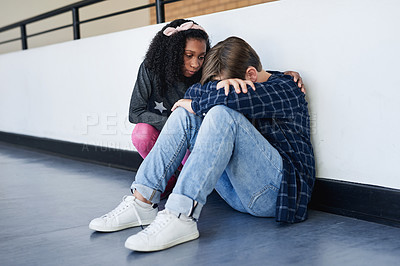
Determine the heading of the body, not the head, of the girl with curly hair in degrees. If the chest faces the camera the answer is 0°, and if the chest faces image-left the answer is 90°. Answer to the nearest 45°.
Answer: approximately 315°

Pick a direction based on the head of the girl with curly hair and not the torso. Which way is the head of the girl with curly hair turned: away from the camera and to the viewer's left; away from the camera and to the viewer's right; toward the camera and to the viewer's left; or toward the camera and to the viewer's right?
toward the camera and to the viewer's right
